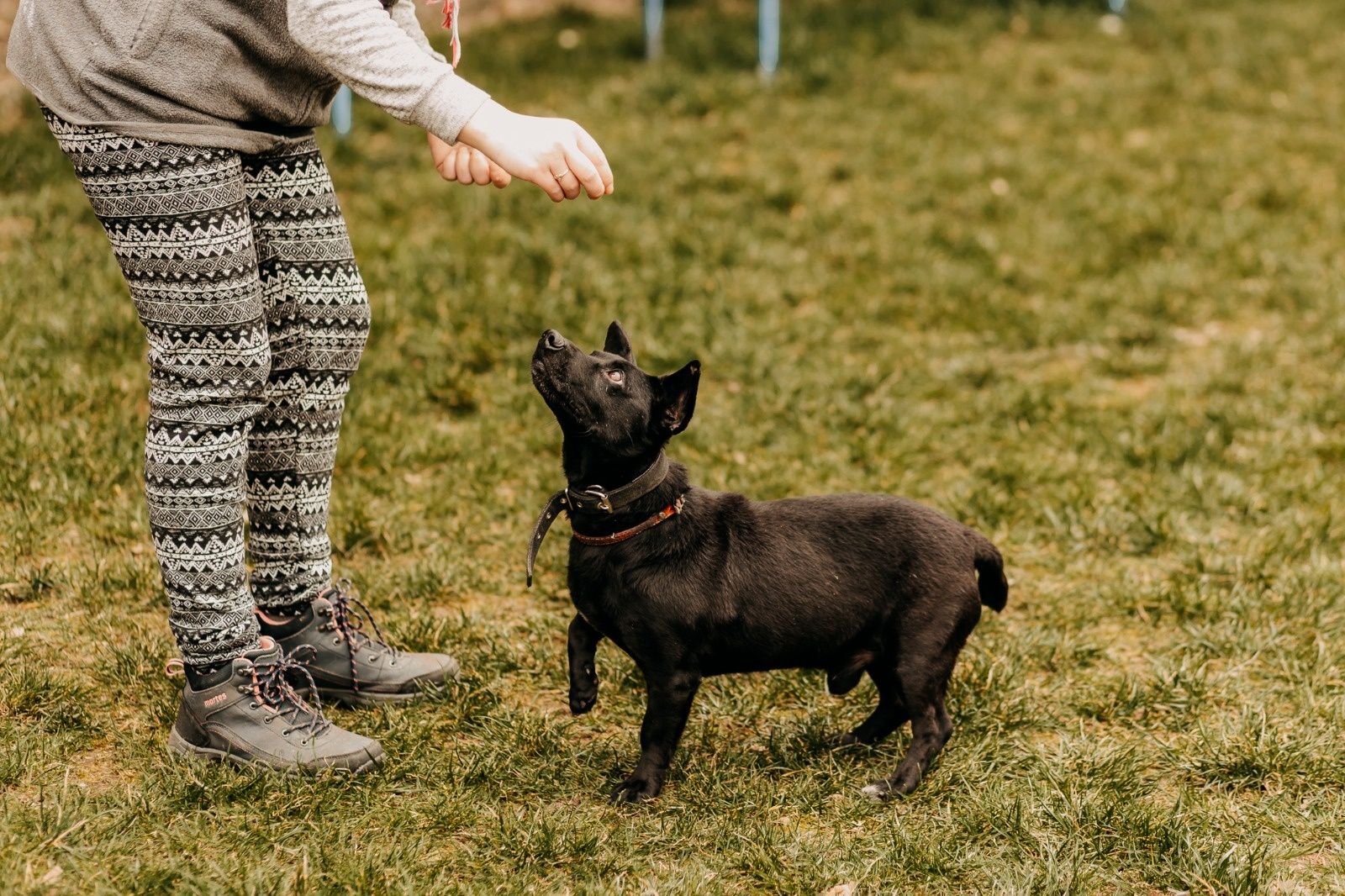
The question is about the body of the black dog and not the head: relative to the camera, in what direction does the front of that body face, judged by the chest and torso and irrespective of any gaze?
to the viewer's left

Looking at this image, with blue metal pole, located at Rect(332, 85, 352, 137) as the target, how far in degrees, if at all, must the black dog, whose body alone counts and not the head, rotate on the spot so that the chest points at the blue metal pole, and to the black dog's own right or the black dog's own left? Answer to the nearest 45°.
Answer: approximately 45° to the black dog's own right

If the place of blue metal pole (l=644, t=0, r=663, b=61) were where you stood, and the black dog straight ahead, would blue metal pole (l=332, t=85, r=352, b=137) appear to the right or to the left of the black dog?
right

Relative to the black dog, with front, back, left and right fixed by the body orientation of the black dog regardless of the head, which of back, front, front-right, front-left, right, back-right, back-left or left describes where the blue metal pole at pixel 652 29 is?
right

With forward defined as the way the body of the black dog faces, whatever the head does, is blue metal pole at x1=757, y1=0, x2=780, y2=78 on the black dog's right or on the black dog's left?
on the black dog's right

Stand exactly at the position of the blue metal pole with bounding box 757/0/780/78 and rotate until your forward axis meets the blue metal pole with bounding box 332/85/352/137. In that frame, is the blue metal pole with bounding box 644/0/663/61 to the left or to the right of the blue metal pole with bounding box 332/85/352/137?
right

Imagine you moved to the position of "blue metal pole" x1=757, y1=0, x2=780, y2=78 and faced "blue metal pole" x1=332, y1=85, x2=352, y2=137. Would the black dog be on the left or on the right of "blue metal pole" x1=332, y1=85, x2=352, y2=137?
left
